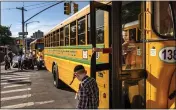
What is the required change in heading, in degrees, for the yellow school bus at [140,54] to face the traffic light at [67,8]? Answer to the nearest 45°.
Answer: approximately 135° to its left

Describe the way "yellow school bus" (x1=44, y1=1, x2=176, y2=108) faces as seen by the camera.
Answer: facing the viewer and to the right of the viewer
